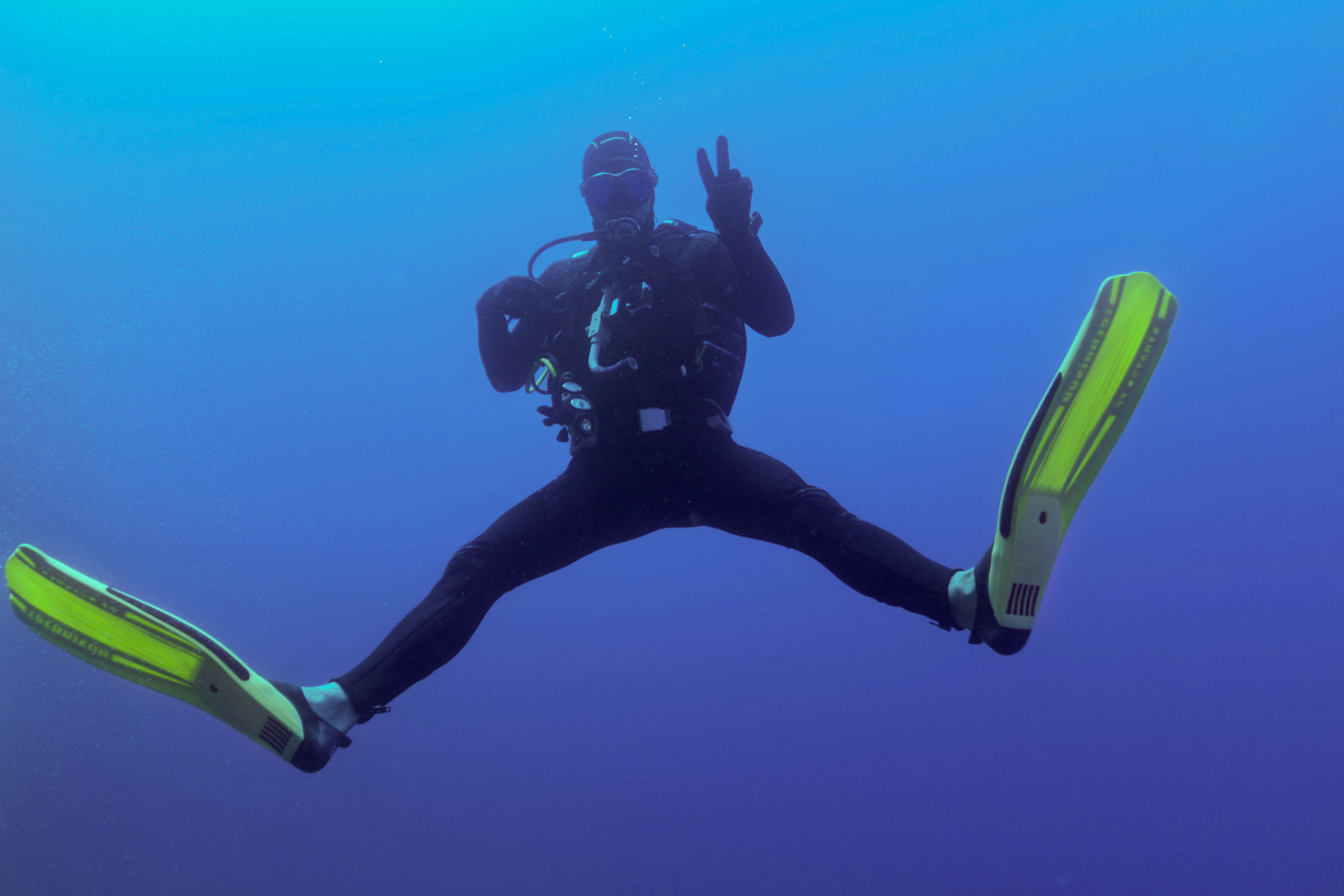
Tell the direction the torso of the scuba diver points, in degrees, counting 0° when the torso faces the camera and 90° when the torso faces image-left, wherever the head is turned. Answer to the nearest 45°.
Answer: approximately 0°
